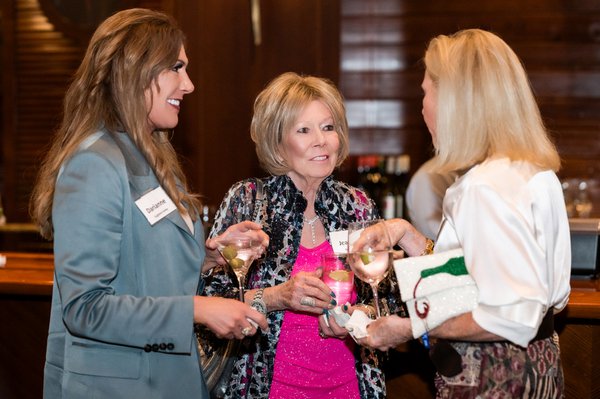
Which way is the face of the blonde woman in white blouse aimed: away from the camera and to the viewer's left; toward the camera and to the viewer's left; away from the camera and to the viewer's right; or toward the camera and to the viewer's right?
away from the camera and to the viewer's left

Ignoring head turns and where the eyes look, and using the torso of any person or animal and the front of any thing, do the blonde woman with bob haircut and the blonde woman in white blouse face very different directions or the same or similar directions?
very different directions

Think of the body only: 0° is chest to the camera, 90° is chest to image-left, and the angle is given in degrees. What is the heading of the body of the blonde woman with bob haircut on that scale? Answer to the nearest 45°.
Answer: approximately 315°

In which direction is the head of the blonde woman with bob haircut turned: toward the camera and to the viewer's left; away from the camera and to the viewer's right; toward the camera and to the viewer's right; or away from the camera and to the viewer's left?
toward the camera and to the viewer's right

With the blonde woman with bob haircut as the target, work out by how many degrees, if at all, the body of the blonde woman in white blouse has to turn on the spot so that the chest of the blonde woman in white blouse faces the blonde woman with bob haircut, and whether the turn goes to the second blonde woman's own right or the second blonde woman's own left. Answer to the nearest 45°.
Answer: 0° — they already face them

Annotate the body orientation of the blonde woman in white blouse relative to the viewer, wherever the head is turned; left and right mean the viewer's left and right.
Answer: facing away from the viewer and to the left of the viewer
